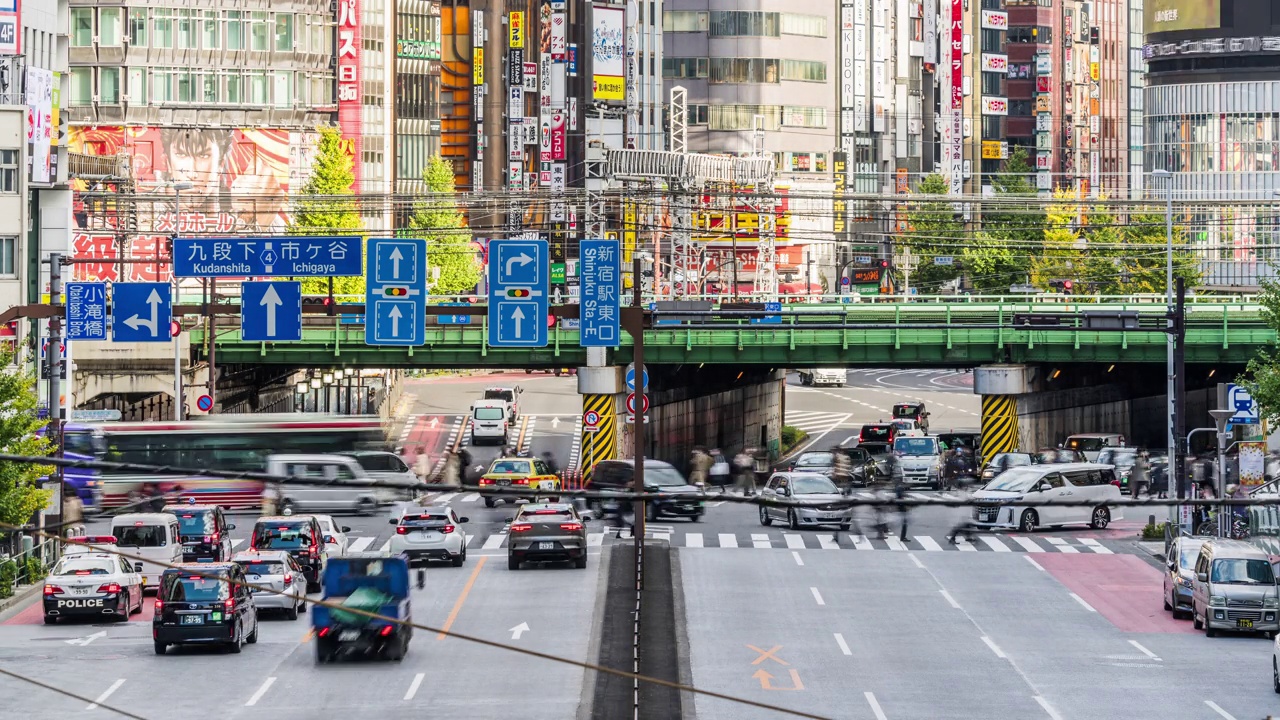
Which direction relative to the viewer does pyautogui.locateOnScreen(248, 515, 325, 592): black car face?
away from the camera

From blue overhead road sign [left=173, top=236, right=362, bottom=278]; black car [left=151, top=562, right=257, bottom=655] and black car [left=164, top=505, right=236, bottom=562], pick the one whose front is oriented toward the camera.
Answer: the blue overhead road sign

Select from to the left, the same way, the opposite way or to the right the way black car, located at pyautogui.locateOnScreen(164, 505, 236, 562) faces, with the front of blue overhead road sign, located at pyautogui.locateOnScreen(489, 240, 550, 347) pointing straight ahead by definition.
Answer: the opposite way

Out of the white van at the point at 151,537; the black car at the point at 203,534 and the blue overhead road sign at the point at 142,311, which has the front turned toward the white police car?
the blue overhead road sign

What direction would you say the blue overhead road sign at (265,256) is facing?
toward the camera

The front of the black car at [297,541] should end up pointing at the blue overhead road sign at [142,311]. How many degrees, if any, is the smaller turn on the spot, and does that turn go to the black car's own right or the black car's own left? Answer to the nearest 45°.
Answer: approximately 45° to the black car's own left

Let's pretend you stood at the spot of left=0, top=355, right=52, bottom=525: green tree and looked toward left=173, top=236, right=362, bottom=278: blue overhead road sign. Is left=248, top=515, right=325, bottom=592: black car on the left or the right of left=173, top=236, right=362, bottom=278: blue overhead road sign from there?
right

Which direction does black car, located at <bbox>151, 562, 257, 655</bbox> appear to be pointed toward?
away from the camera

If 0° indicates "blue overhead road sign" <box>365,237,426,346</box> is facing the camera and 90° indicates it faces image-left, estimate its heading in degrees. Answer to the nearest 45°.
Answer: approximately 0°

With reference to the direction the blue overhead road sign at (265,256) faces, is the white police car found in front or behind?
in front

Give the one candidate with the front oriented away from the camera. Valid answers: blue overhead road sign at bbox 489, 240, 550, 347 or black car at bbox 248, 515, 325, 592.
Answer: the black car

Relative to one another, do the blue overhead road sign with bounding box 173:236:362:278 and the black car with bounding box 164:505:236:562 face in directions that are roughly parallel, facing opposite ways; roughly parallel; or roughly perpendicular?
roughly parallel, facing opposite ways

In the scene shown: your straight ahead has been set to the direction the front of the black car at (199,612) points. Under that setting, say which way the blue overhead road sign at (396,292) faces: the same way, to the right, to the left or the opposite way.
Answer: the opposite way

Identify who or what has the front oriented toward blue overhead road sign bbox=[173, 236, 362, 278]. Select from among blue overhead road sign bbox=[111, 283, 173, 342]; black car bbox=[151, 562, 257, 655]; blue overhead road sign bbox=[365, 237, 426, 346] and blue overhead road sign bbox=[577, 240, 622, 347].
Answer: the black car

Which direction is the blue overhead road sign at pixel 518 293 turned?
toward the camera

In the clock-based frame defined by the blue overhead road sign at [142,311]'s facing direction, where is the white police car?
The white police car is roughly at 12 o'clock from the blue overhead road sign.

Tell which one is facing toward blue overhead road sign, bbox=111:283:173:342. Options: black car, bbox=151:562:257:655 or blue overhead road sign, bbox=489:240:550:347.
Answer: the black car

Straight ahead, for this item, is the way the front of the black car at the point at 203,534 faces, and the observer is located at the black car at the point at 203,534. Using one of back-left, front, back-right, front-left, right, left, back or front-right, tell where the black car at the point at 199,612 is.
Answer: back

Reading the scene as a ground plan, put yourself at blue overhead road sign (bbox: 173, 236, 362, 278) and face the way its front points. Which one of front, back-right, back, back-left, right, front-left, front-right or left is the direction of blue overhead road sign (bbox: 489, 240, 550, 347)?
front-left

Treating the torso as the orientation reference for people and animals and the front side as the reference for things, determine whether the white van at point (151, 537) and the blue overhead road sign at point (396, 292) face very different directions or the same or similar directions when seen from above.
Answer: very different directions

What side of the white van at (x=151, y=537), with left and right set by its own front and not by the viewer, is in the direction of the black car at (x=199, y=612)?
back
